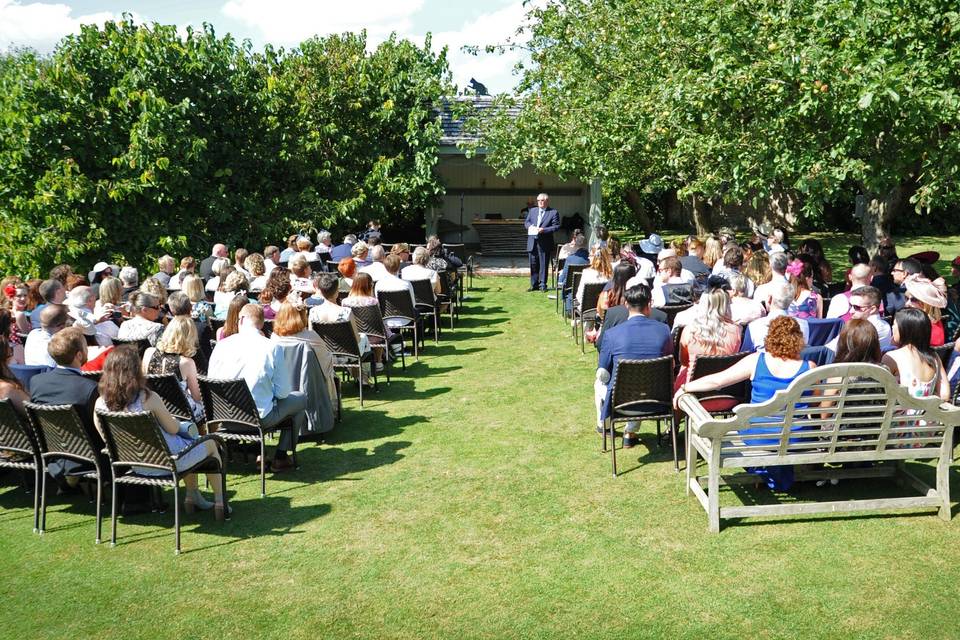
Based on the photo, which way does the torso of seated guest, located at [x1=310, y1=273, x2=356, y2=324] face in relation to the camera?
away from the camera

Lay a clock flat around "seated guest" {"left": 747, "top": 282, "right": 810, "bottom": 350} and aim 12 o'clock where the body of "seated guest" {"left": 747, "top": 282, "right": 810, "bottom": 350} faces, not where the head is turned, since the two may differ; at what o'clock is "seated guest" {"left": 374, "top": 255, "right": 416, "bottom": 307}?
"seated guest" {"left": 374, "top": 255, "right": 416, "bottom": 307} is roughly at 10 o'clock from "seated guest" {"left": 747, "top": 282, "right": 810, "bottom": 350}.

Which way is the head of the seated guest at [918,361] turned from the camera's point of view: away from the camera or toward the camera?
away from the camera

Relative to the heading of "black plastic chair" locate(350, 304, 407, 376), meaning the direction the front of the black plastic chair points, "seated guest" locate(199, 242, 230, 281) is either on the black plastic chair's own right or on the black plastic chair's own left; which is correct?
on the black plastic chair's own left

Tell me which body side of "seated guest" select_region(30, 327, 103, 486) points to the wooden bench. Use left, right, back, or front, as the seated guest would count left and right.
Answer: right

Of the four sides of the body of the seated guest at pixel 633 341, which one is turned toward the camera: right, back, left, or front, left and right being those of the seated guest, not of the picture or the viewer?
back

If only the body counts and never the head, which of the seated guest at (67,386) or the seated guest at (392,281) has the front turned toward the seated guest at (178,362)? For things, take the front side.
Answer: the seated guest at (67,386)

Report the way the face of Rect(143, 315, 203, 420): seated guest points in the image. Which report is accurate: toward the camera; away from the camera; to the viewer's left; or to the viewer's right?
away from the camera

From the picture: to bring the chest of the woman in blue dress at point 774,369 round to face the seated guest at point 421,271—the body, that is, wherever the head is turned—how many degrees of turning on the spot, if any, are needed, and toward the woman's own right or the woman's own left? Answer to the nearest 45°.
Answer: approximately 45° to the woman's own left

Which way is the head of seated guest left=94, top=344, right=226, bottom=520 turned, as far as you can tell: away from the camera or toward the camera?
away from the camera

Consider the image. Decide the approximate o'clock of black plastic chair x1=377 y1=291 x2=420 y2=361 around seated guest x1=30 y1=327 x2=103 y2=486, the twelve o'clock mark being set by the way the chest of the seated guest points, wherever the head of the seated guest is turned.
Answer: The black plastic chair is roughly at 12 o'clock from the seated guest.

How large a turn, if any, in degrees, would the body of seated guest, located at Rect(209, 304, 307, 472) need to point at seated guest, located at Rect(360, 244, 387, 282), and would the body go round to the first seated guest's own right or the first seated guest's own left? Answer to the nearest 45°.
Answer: approximately 45° to the first seated guest's own left

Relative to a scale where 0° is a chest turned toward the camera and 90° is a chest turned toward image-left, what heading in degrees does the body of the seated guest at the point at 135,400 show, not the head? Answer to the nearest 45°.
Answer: approximately 225°

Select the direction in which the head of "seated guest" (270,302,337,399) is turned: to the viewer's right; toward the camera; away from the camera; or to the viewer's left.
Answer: away from the camera

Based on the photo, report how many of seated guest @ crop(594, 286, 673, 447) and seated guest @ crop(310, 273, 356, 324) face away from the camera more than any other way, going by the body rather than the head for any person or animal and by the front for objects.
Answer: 2

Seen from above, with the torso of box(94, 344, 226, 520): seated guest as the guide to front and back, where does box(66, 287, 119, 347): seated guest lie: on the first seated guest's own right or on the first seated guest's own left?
on the first seated guest's own left
